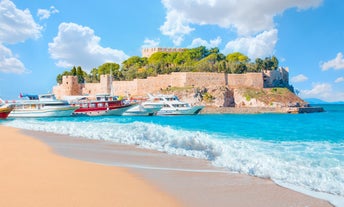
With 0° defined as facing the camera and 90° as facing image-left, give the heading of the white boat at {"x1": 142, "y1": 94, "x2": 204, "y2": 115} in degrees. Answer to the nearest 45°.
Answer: approximately 270°

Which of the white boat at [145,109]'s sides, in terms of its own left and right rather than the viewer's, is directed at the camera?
right

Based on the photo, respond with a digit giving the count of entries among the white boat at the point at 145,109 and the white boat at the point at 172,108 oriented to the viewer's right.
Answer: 2

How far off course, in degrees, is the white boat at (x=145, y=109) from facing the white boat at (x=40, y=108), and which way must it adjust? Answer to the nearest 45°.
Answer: approximately 180°

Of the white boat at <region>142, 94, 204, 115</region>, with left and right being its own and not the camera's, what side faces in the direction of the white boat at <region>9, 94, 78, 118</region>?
back
